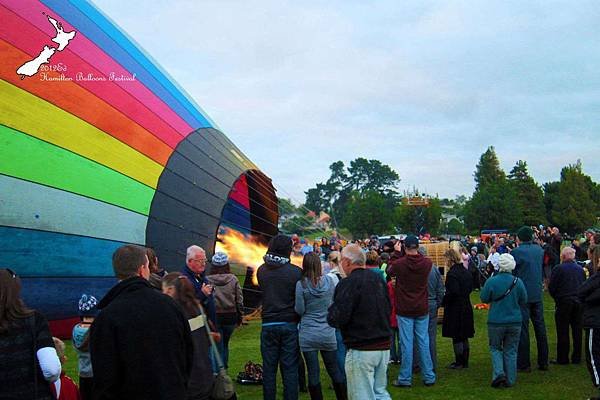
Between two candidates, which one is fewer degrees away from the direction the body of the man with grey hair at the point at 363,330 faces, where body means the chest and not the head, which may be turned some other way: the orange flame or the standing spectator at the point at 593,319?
the orange flame

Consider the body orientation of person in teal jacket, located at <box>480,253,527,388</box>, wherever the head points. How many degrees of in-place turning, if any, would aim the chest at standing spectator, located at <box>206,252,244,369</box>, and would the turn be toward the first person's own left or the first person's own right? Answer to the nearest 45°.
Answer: approximately 90° to the first person's own left

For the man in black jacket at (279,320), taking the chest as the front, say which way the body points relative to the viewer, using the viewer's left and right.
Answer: facing away from the viewer

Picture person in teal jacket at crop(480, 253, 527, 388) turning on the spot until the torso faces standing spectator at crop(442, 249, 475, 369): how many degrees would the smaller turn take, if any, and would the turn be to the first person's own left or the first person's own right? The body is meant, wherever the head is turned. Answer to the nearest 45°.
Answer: approximately 45° to the first person's own left

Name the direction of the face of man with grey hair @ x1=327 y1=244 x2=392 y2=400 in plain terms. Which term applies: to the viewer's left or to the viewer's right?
to the viewer's left

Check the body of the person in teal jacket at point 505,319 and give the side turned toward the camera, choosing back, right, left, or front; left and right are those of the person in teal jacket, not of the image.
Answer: back

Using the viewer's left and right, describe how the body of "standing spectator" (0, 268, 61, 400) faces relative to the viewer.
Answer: facing away from the viewer

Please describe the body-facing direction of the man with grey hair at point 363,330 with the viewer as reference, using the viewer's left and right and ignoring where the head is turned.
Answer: facing away from the viewer and to the left of the viewer
